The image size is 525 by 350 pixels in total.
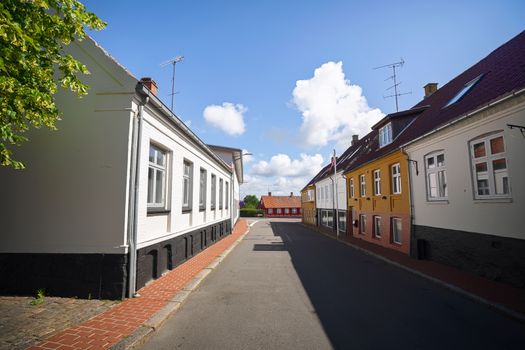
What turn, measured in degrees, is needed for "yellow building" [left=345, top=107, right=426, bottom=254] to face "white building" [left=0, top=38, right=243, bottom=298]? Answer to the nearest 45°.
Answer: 0° — it already faces it

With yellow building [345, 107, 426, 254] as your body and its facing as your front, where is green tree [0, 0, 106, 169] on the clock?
The green tree is roughly at 11 o'clock from the yellow building.

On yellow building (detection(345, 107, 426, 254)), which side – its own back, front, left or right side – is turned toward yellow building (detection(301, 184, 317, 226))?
right

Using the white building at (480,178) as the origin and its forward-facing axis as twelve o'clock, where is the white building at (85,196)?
the white building at (85,196) is roughly at 12 o'clock from the white building at (480,178).

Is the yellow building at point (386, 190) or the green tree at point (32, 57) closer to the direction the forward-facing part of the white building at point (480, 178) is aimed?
the green tree

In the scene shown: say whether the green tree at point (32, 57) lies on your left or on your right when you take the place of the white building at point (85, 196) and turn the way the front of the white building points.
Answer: on your right

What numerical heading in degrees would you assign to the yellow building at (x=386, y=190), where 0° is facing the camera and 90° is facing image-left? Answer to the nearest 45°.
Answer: approximately 45°

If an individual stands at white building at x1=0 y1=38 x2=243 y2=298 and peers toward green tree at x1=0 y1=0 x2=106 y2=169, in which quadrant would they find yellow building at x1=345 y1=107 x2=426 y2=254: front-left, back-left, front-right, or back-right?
back-left

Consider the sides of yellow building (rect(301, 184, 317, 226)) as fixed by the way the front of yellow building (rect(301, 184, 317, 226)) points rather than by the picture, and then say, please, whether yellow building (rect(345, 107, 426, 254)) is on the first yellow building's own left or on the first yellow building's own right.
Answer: on the first yellow building's own left

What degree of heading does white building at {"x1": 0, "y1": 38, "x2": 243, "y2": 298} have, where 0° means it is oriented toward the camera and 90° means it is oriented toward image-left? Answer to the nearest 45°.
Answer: approximately 315°
